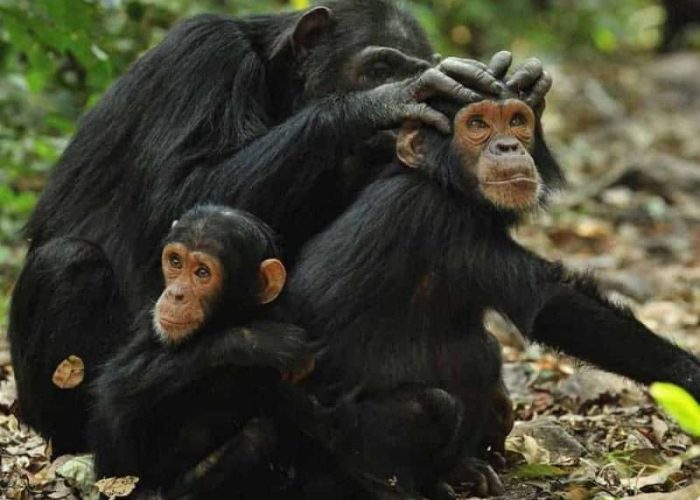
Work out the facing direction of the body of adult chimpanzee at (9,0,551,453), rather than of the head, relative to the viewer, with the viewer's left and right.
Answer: facing to the right of the viewer

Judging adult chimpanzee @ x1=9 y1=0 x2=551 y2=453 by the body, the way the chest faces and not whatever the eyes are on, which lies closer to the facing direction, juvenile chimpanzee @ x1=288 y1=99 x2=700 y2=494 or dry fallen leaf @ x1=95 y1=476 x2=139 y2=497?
the juvenile chimpanzee

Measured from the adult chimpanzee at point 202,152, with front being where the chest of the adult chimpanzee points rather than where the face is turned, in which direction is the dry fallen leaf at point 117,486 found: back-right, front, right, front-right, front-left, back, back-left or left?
right

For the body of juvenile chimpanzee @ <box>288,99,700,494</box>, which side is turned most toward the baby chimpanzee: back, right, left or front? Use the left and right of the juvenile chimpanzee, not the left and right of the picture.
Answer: right

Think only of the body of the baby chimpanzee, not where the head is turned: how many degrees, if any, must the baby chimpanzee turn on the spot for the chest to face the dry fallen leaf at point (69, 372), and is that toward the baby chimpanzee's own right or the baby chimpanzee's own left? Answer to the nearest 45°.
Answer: approximately 90° to the baby chimpanzee's own right

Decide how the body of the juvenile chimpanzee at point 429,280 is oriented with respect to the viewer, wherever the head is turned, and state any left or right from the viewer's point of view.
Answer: facing the viewer and to the right of the viewer

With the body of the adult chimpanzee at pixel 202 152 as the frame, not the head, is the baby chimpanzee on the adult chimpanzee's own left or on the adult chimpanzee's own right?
on the adult chimpanzee's own right

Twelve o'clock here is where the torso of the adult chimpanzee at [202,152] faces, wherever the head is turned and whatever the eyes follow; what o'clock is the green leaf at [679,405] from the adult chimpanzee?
The green leaf is roughly at 2 o'clock from the adult chimpanzee.

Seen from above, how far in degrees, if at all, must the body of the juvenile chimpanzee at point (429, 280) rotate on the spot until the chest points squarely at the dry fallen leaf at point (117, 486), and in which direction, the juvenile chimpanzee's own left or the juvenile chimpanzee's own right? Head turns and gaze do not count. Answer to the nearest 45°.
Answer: approximately 90° to the juvenile chimpanzee's own right

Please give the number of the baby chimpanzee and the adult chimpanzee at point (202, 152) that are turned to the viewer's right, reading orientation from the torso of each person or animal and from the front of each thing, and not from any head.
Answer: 1

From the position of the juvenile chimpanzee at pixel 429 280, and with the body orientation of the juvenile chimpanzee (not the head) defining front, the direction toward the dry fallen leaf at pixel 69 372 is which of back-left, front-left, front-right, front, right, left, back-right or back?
back-right

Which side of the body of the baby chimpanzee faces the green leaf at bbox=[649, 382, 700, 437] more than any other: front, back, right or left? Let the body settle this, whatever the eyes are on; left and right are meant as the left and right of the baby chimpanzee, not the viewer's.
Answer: left
